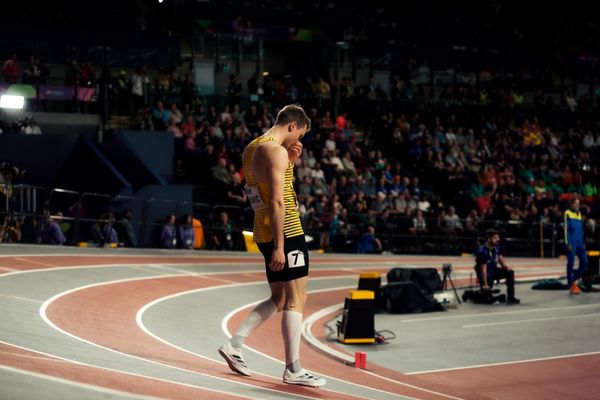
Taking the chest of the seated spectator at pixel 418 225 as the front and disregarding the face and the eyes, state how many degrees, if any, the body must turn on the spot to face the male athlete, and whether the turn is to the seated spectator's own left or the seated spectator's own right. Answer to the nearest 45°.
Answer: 0° — they already face them

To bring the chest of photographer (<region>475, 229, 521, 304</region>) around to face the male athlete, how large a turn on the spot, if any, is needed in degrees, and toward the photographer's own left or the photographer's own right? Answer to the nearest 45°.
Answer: approximately 45° to the photographer's own right

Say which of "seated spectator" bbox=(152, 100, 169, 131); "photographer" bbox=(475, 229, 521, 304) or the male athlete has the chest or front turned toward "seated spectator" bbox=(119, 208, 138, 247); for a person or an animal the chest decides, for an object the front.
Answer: "seated spectator" bbox=(152, 100, 169, 131)

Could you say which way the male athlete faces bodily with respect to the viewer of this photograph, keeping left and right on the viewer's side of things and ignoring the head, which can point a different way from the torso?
facing to the right of the viewer

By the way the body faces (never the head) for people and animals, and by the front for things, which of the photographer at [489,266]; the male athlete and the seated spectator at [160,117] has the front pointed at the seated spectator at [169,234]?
the seated spectator at [160,117]

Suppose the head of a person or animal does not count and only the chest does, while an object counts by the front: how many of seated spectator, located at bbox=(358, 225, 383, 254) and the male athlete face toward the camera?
1

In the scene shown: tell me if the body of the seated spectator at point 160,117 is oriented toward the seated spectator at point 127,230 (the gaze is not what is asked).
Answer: yes

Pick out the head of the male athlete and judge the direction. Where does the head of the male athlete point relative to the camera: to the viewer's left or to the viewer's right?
to the viewer's right
